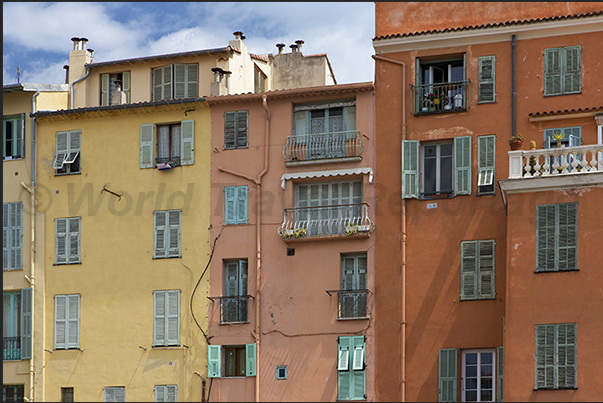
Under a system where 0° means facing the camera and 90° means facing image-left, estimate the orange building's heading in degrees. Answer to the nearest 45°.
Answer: approximately 0°

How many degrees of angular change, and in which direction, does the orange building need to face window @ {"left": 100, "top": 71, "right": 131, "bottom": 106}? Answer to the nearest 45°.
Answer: approximately 90° to its right

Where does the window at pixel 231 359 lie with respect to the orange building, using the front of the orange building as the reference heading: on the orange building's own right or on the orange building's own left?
on the orange building's own right

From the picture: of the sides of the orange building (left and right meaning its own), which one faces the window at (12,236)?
right

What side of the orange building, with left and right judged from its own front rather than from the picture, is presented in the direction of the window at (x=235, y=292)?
right

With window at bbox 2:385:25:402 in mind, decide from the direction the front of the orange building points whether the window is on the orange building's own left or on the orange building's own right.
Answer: on the orange building's own right
